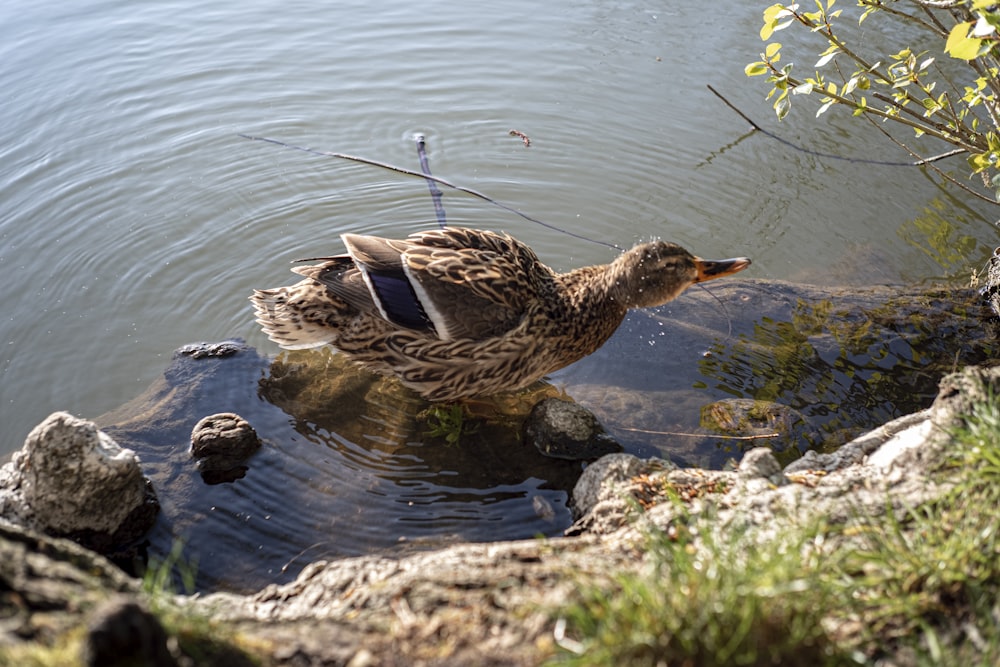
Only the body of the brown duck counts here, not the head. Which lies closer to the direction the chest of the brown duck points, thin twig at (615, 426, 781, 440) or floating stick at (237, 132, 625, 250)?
the thin twig

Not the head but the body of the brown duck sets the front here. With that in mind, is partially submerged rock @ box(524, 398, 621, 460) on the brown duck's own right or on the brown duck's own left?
on the brown duck's own right

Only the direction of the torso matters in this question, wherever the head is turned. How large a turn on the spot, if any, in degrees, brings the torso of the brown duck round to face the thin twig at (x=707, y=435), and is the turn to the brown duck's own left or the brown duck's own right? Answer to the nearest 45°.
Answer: approximately 45° to the brown duck's own right

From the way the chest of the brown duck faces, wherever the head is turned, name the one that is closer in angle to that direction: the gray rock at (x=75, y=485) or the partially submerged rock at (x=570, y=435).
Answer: the partially submerged rock

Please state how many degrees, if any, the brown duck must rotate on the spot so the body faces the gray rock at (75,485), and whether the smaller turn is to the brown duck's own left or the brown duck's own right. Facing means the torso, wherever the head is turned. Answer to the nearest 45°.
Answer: approximately 135° to the brown duck's own right

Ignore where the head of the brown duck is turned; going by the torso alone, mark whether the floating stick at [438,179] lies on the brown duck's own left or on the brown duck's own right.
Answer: on the brown duck's own left

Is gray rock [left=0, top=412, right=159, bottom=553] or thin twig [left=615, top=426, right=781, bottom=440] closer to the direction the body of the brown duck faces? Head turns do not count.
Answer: the thin twig

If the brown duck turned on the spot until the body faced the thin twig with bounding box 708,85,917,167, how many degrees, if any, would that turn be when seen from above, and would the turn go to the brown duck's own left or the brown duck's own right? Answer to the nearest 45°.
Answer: approximately 45° to the brown duck's own left

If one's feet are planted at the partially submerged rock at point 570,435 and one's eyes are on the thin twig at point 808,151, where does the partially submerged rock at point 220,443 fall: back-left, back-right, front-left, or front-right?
back-left

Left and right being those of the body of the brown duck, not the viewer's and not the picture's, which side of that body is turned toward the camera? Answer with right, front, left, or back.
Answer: right
